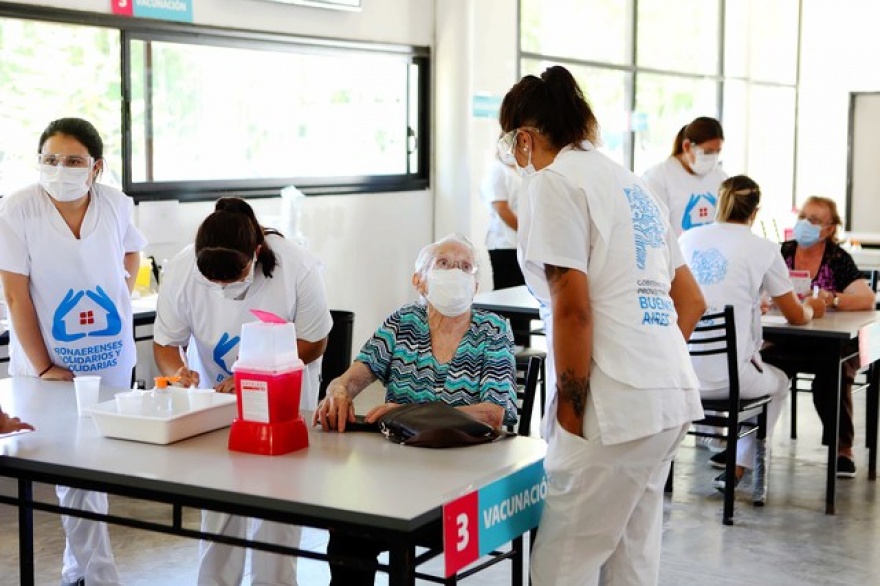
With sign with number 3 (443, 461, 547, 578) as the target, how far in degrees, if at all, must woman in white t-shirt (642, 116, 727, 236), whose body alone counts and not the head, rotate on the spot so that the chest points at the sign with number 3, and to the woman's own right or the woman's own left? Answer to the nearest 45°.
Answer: approximately 45° to the woman's own right

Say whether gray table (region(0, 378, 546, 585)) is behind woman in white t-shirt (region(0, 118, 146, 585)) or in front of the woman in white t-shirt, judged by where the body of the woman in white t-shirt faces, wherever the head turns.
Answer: in front

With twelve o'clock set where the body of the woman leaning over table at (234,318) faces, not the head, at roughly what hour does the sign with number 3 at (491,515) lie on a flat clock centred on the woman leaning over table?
The sign with number 3 is roughly at 11 o'clock from the woman leaning over table.

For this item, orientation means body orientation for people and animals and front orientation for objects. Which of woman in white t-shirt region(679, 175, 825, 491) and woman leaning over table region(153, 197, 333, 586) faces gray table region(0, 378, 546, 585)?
the woman leaning over table

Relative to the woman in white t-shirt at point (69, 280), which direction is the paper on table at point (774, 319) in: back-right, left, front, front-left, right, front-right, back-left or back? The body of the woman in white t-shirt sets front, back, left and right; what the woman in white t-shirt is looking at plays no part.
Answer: left

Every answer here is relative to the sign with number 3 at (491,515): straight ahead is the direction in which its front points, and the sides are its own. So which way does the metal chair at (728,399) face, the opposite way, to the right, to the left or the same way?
to the left

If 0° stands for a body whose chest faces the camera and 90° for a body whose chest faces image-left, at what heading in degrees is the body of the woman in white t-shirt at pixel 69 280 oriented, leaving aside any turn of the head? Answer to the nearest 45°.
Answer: approximately 0°

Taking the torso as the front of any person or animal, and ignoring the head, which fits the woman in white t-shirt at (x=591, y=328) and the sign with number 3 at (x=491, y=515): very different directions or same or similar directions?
very different directions
